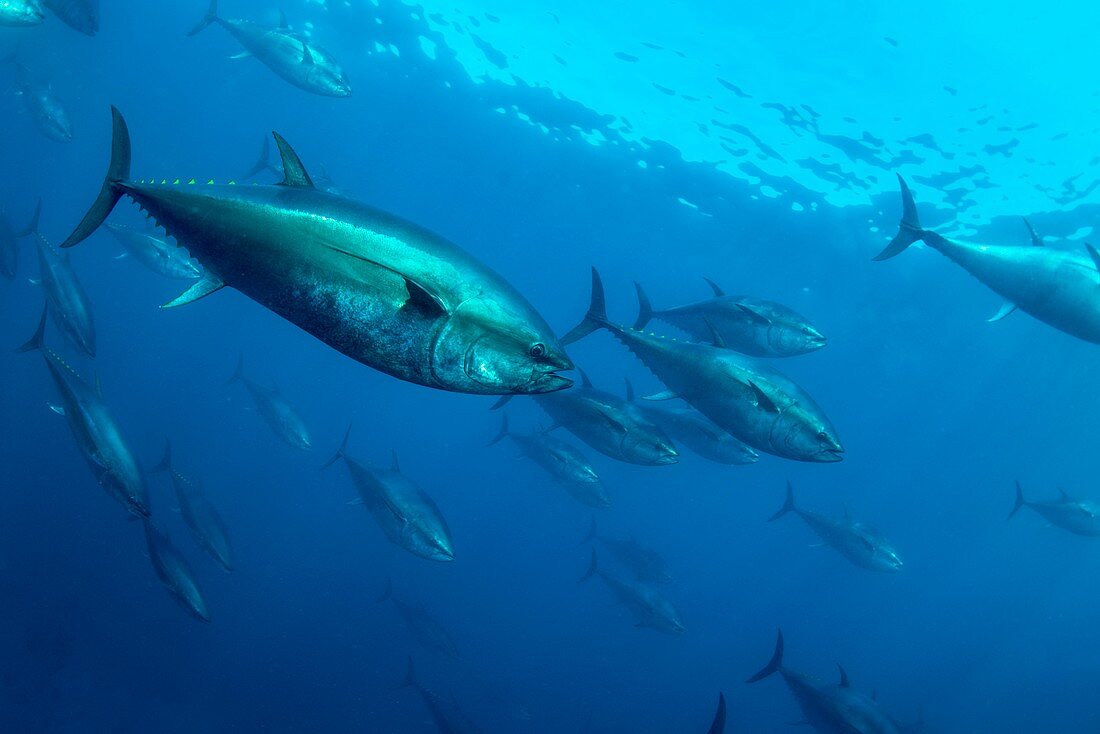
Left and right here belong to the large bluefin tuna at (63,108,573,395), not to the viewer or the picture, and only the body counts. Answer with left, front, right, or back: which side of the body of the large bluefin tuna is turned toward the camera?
right

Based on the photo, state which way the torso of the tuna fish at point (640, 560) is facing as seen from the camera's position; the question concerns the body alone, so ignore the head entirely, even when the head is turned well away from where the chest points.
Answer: to the viewer's right

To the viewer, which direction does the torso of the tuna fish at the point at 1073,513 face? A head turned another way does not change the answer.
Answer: to the viewer's right

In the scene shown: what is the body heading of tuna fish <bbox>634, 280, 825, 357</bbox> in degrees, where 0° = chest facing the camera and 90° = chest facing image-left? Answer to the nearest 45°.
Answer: approximately 270°

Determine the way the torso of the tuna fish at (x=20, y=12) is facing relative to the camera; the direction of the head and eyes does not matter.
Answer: to the viewer's right

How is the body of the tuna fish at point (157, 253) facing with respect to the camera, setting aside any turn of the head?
to the viewer's right

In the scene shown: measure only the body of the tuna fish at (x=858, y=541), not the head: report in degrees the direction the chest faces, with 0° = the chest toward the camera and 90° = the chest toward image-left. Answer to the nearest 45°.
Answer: approximately 270°
